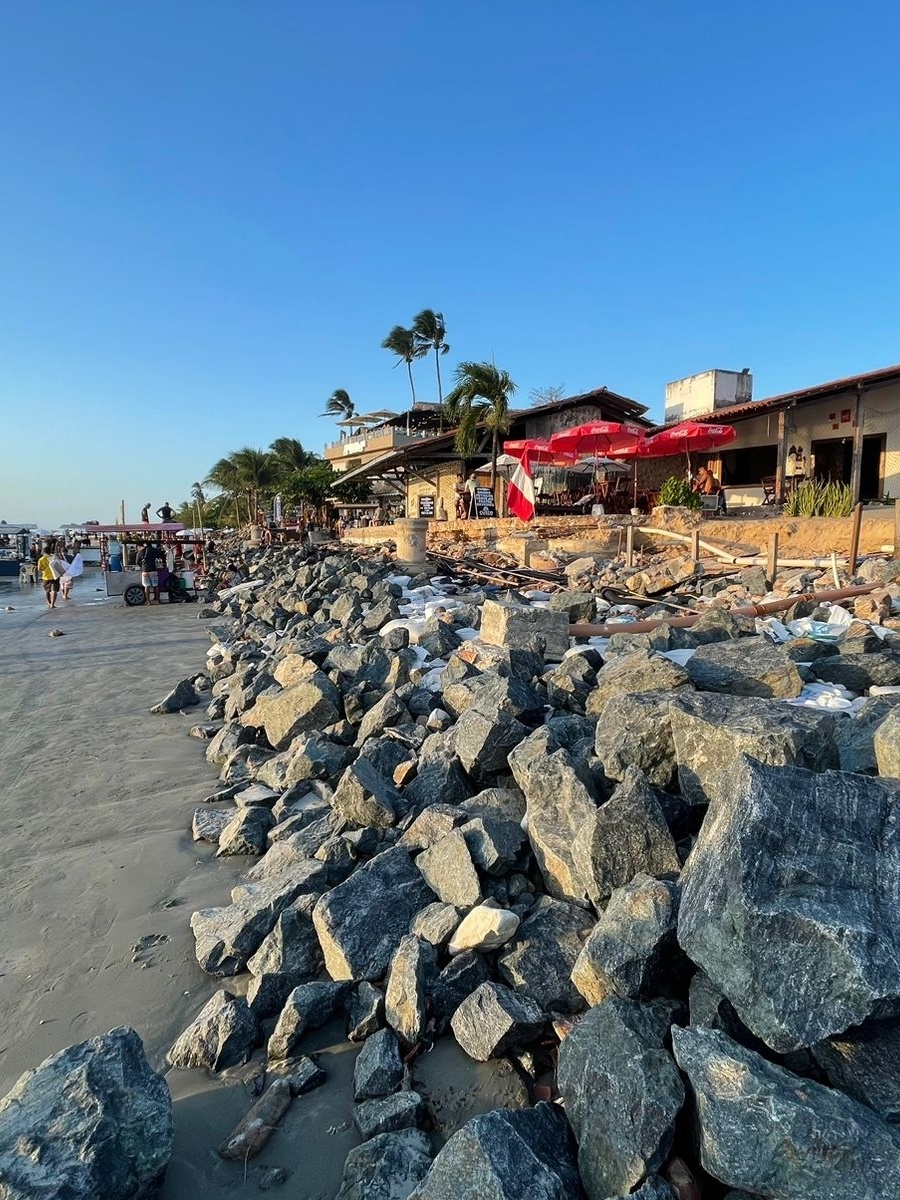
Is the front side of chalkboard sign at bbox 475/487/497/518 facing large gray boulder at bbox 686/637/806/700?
yes

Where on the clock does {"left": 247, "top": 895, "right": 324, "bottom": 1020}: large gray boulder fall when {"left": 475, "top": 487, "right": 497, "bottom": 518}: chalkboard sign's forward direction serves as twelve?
The large gray boulder is roughly at 12 o'clock from the chalkboard sign.

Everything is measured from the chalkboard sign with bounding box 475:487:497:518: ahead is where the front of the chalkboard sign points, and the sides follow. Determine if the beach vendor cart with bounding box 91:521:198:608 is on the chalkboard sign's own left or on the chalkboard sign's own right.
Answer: on the chalkboard sign's own right

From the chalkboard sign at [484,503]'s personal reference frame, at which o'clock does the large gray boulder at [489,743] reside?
The large gray boulder is roughly at 12 o'clock from the chalkboard sign.

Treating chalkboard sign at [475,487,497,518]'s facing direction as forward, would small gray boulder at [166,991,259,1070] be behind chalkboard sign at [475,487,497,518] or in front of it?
in front

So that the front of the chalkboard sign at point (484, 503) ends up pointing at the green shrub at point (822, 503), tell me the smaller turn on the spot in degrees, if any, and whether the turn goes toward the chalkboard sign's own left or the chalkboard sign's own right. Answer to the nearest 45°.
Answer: approximately 45° to the chalkboard sign's own left

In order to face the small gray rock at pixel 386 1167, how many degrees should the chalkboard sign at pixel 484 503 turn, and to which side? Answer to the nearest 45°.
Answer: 0° — it already faces it

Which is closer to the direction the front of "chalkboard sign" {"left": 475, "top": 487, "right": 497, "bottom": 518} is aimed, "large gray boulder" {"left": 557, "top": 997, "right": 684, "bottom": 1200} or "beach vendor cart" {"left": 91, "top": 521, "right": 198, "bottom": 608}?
the large gray boulder

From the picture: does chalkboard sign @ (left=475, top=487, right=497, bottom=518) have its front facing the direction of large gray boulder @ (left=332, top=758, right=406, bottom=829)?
yes

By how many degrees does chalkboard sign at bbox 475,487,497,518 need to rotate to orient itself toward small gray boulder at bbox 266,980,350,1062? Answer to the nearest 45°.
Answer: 0° — it already faces it

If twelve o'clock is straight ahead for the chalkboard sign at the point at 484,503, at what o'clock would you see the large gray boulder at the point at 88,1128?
The large gray boulder is roughly at 12 o'clock from the chalkboard sign.

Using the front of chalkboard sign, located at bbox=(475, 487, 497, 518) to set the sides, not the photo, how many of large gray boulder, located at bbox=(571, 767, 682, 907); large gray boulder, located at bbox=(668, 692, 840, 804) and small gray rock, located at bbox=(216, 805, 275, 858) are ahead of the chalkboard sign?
3

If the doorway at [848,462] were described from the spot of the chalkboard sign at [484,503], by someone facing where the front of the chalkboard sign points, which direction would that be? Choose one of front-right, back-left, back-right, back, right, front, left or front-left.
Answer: left

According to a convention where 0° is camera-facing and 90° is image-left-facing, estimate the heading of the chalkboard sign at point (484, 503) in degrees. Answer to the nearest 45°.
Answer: approximately 0°

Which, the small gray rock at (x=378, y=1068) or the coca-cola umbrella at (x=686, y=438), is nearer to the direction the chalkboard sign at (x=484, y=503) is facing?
the small gray rock

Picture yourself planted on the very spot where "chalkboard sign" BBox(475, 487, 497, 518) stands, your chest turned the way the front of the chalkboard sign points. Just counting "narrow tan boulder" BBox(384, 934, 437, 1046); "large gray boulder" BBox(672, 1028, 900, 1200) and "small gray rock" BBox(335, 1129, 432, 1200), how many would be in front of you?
3
